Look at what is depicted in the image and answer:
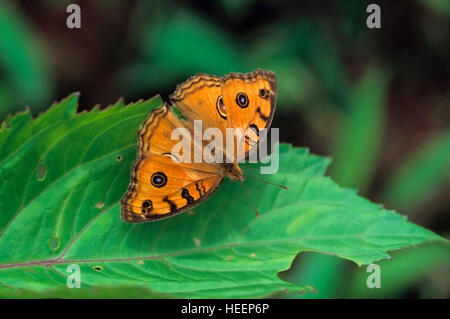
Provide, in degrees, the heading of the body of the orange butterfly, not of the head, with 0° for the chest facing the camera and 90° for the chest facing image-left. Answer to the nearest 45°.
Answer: approximately 315°
